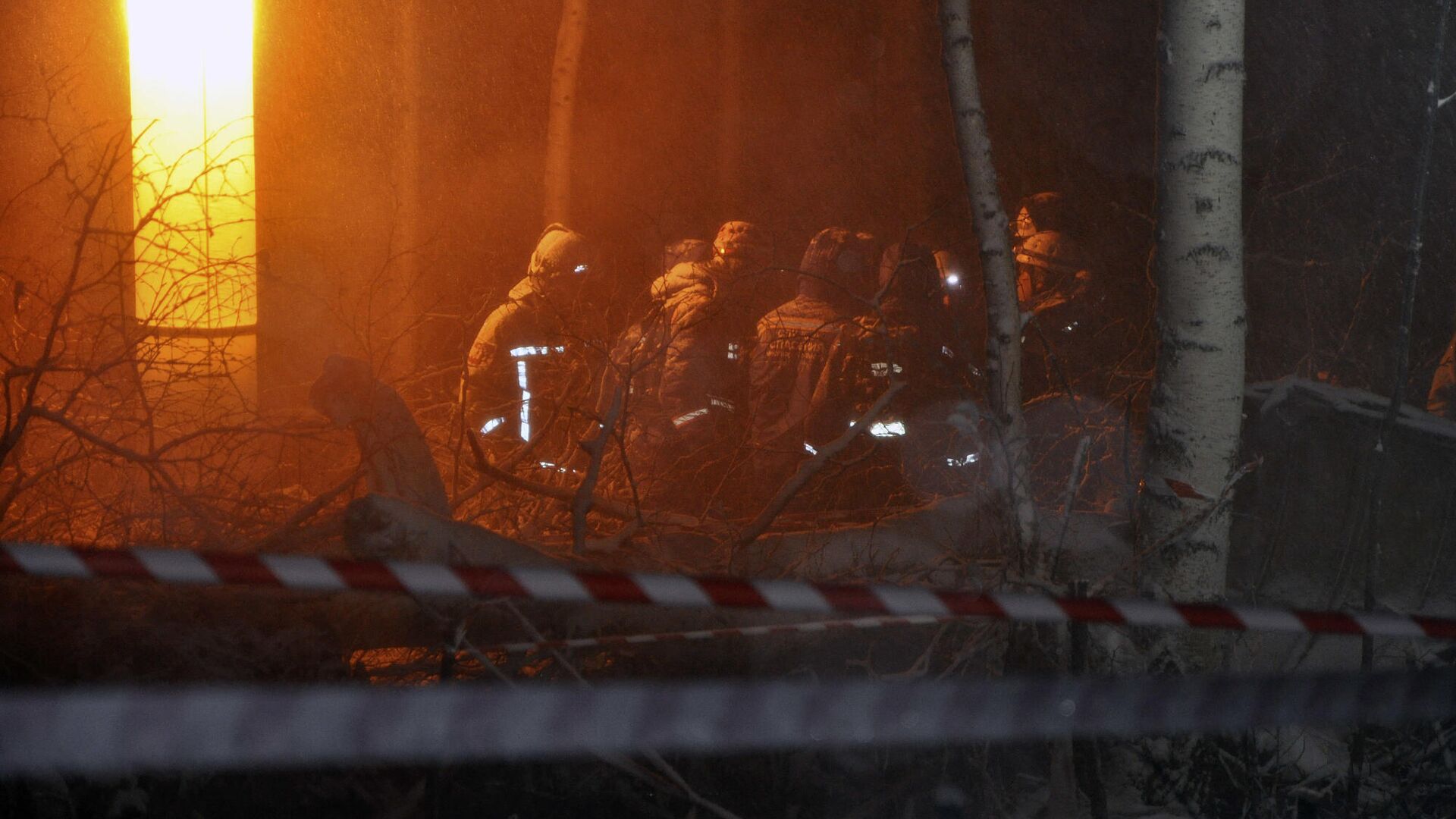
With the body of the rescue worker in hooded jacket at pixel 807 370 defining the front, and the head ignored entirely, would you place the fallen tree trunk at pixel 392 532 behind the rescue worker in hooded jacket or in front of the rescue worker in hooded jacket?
behind

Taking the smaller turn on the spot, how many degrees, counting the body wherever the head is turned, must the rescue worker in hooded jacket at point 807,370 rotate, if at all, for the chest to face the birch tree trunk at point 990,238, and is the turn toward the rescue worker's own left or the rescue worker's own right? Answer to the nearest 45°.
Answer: approximately 135° to the rescue worker's own right

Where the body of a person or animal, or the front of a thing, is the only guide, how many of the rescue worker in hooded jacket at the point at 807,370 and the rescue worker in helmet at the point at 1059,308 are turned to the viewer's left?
1

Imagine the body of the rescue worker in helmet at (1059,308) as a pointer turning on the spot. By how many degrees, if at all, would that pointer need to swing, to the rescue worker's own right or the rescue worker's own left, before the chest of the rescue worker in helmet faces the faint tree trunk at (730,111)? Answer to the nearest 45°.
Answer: approximately 45° to the rescue worker's own right

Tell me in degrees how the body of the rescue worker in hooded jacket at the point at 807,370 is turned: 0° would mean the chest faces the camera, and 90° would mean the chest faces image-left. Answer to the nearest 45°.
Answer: approximately 225°

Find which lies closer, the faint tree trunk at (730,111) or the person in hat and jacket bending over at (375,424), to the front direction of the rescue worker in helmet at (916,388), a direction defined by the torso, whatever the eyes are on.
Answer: the faint tree trunk

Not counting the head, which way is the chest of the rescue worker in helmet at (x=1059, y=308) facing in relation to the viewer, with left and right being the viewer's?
facing to the left of the viewer

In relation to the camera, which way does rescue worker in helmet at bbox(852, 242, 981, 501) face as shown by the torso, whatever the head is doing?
away from the camera

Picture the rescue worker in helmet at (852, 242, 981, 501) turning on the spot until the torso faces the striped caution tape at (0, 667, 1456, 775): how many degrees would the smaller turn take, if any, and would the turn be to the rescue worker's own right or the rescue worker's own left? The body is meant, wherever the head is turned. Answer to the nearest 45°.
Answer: approximately 180°
